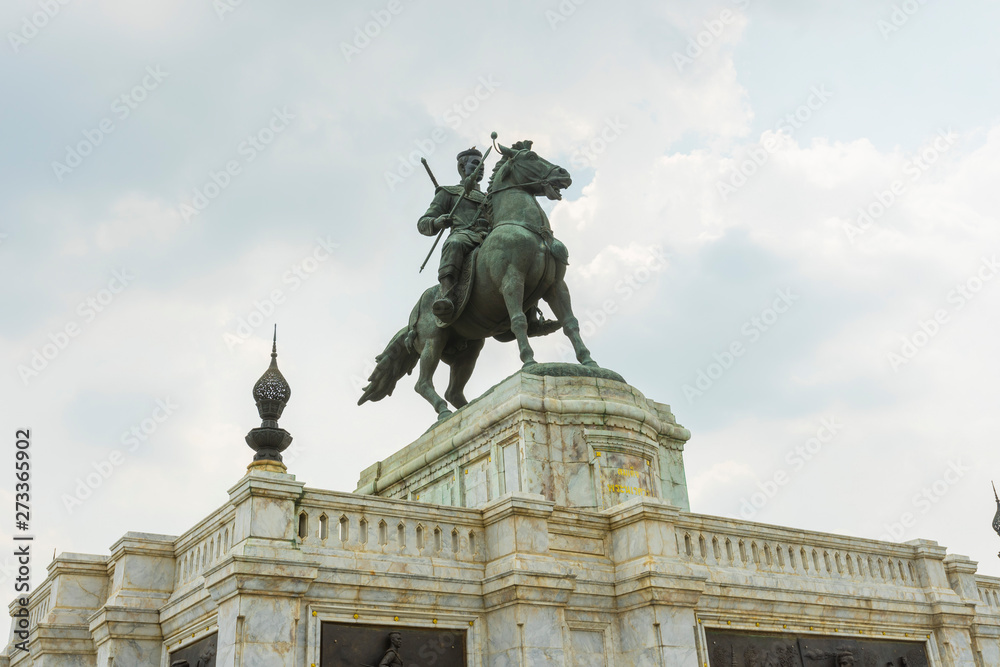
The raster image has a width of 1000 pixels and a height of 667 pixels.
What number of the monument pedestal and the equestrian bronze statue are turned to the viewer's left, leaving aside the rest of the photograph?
0

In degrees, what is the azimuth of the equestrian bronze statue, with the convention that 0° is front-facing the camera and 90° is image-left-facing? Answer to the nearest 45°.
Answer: approximately 315°

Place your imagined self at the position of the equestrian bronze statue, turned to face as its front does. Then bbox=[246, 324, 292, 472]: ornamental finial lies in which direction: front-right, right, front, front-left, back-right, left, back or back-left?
right

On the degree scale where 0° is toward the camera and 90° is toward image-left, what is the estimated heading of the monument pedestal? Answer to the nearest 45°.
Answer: approximately 315°
